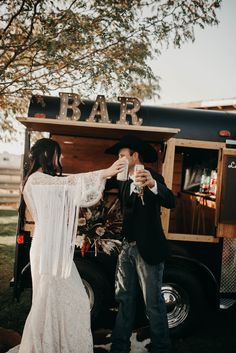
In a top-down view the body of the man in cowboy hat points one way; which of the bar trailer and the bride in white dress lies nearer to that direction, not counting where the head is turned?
the bride in white dress

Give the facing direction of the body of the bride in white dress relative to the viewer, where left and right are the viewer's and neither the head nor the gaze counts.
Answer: facing away from the viewer and to the right of the viewer

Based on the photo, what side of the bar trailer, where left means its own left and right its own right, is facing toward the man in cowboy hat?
right

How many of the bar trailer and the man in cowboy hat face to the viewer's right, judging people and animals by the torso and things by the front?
1

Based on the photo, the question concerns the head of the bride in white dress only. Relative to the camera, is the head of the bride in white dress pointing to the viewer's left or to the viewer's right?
to the viewer's right

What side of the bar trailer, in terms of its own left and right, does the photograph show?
right

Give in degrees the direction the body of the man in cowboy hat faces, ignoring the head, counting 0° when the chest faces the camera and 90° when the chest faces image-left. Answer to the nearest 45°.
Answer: approximately 45°

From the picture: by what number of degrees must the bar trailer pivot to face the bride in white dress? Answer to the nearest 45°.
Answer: approximately 135° to its right
